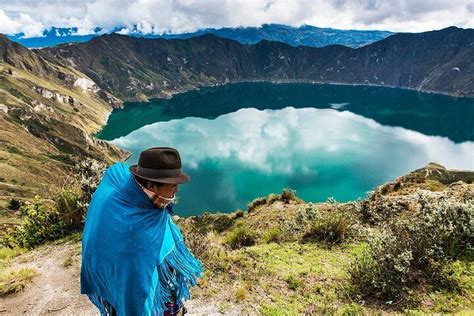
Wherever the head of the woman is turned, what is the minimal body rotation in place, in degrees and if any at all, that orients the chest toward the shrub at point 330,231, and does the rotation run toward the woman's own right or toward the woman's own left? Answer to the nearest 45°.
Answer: approximately 45° to the woman's own left

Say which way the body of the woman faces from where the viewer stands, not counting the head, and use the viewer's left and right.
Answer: facing to the right of the viewer

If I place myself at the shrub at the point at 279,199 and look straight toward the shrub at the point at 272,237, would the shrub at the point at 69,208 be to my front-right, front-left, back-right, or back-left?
front-right

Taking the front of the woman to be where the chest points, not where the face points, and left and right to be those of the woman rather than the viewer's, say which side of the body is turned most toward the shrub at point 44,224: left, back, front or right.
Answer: left

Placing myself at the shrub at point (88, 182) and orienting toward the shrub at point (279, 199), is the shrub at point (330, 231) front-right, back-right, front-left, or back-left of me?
front-right

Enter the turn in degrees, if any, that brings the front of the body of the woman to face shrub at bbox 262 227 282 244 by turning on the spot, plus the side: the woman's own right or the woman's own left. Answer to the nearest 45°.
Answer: approximately 45° to the woman's own left

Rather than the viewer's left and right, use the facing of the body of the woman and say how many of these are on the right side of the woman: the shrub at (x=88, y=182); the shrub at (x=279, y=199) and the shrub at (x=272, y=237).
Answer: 0

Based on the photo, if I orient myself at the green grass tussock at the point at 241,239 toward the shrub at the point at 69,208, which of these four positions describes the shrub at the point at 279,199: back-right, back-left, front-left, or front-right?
back-right

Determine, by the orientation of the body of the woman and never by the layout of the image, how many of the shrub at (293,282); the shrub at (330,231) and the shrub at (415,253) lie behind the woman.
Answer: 0

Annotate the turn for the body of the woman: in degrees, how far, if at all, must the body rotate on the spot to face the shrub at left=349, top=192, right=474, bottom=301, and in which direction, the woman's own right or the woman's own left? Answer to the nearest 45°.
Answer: approximately 45° to the woman's own left

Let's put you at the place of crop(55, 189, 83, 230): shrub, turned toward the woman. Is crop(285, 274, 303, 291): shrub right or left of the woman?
left

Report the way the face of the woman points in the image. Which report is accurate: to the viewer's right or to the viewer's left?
to the viewer's right
